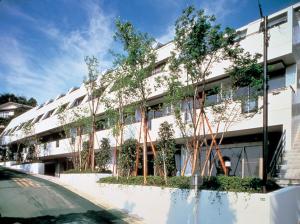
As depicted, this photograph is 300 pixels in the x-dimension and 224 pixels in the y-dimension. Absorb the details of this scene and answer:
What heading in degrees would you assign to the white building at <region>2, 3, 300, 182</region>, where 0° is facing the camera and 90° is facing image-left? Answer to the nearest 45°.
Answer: approximately 45°

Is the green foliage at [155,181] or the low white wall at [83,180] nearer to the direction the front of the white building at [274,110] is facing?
the green foliage

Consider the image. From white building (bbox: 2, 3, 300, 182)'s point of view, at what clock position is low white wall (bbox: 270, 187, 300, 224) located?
The low white wall is roughly at 11 o'clock from the white building.

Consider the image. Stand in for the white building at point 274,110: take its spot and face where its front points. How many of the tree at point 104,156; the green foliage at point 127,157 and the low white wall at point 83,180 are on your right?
3

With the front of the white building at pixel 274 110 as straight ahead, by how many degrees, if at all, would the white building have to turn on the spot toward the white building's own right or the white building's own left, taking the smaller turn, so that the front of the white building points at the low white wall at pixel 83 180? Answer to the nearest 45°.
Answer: approximately 90° to the white building's own right

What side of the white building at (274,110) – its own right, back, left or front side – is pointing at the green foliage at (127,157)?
right

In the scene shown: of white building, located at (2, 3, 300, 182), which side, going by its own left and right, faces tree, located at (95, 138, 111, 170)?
front

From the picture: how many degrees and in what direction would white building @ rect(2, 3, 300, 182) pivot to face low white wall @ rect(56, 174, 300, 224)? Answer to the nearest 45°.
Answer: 0° — it already faces it
